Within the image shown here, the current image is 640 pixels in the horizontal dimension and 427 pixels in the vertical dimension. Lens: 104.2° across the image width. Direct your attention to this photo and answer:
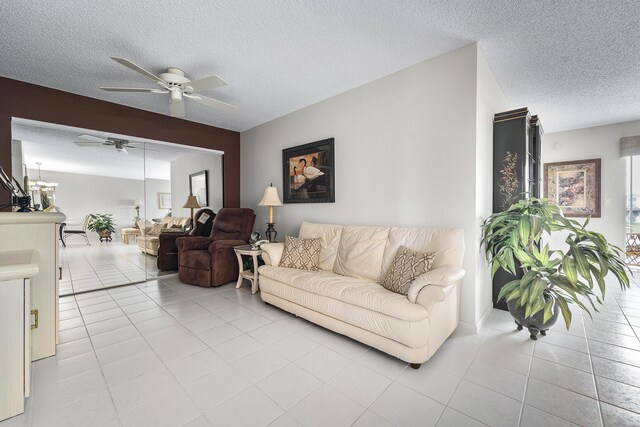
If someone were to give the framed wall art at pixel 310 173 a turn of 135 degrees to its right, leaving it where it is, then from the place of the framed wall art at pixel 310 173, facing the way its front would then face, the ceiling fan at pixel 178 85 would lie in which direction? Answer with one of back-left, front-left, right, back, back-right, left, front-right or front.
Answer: back-left

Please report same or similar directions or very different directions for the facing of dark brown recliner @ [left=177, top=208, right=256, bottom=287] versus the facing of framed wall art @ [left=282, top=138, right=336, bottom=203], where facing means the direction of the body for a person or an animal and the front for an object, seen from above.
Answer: same or similar directions

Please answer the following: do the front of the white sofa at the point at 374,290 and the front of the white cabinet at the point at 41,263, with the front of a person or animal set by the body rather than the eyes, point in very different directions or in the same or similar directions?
very different directions

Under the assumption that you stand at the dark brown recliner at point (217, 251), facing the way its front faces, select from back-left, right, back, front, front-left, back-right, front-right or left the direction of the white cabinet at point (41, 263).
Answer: front

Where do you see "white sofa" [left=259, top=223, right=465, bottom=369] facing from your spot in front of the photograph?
facing the viewer and to the left of the viewer

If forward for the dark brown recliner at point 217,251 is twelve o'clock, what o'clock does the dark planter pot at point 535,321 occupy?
The dark planter pot is roughly at 9 o'clock from the dark brown recliner.

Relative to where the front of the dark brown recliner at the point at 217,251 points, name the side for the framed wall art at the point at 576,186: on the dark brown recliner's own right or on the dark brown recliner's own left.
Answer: on the dark brown recliner's own left

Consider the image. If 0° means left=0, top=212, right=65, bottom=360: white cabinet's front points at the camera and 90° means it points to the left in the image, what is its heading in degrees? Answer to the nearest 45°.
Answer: approximately 270°

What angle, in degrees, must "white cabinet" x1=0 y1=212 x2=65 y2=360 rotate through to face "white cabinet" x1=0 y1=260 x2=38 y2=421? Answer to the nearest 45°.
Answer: approximately 90° to its right

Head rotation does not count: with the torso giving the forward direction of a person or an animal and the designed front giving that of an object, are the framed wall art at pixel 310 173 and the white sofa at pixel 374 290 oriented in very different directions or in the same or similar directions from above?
same or similar directions

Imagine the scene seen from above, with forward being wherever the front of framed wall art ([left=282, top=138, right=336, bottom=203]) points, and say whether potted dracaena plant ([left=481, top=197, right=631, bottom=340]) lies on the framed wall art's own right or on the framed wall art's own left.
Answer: on the framed wall art's own left

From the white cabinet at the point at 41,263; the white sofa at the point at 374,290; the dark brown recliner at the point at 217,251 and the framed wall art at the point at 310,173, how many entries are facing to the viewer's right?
1

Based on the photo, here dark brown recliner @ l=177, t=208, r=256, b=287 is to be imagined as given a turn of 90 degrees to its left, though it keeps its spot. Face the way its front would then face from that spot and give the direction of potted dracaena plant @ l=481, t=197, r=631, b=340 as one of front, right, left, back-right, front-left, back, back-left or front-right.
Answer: front

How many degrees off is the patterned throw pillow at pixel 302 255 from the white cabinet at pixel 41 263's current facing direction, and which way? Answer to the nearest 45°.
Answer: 0° — it already faces it
